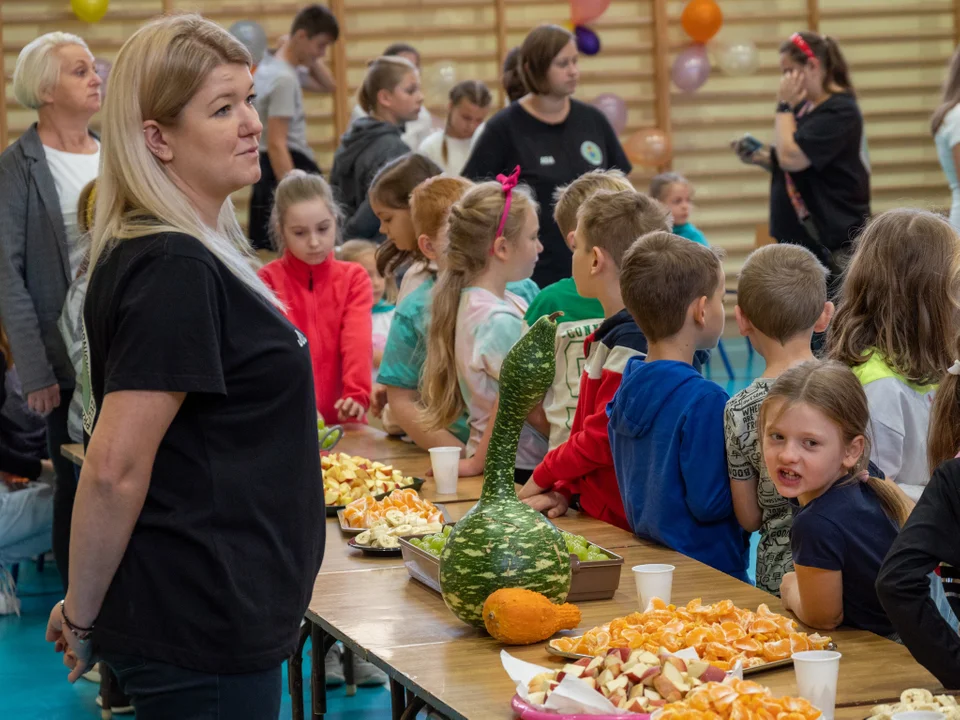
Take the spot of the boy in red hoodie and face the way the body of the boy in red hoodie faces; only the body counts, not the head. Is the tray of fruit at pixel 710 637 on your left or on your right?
on your left

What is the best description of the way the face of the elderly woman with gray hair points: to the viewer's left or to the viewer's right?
to the viewer's right

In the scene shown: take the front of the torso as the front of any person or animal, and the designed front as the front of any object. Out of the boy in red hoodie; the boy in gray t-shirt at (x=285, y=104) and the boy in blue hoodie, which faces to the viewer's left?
the boy in red hoodie

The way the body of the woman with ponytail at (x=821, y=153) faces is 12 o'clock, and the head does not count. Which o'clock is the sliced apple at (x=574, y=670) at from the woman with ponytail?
The sliced apple is roughly at 9 o'clock from the woman with ponytail.

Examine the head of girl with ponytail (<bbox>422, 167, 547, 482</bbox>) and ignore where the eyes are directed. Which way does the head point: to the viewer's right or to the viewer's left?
to the viewer's right

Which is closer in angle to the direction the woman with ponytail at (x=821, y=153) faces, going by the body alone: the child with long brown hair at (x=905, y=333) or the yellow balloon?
the yellow balloon

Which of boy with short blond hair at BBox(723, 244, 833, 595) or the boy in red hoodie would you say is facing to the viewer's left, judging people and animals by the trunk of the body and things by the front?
the boy in red hoodie

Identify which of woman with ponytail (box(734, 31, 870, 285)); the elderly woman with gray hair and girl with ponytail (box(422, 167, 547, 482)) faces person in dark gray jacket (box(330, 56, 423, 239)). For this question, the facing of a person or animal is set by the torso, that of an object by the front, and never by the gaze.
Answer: woman with ponytail (box(734, 31, 870, 285))
